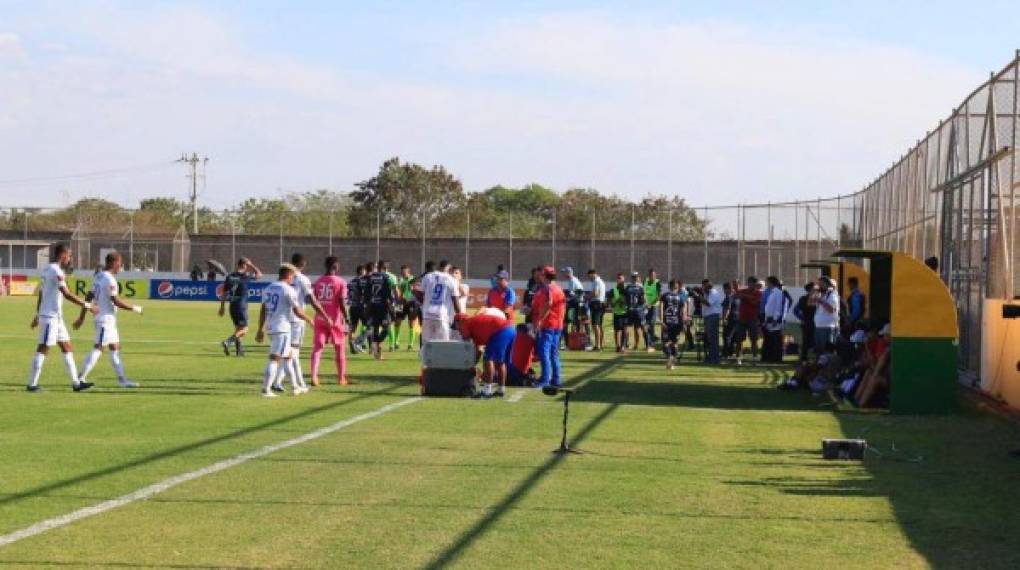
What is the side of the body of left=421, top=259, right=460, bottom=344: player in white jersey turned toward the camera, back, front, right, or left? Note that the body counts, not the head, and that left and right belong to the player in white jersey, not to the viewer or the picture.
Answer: back

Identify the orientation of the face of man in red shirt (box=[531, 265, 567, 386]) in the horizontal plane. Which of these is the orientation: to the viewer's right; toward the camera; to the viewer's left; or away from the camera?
to the viewer's left

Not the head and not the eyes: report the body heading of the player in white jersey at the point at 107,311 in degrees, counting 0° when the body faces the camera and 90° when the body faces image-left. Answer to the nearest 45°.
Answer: approximately 270°

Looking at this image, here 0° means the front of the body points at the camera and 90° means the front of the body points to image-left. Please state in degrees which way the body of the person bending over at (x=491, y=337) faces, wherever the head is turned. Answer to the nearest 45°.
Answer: approximately 90°

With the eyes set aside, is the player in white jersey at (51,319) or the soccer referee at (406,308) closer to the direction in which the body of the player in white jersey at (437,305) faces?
the soccer referee

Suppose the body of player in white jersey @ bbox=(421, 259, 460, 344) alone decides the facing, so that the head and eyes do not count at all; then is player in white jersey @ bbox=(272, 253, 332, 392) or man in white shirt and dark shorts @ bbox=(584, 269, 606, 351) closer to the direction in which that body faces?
the man in white shirt and dark shorts

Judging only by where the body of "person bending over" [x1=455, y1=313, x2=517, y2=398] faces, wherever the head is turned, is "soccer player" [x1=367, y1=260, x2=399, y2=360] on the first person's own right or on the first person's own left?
on the first person's own right

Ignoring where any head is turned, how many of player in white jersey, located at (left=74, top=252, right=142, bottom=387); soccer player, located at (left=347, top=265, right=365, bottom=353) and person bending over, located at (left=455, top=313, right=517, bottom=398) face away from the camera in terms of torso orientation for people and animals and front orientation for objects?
1
